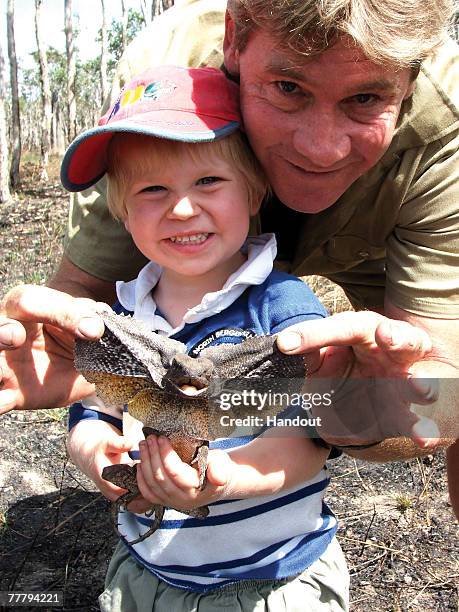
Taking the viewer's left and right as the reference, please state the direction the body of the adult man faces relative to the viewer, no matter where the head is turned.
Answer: facing the viewer

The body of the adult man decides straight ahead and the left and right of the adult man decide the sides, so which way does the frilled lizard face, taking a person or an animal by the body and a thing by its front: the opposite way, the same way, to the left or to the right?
the same way

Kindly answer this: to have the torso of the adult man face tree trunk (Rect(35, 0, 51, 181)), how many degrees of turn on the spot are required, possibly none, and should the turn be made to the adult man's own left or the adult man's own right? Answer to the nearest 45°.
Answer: approximately 180°

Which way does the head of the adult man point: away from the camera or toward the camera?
toward the camera

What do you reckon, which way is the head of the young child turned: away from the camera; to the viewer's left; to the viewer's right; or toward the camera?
toward the camera

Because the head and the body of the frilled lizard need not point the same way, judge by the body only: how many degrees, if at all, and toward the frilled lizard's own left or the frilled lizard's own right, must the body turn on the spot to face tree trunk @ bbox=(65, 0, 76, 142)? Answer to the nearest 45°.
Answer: approximately 180°

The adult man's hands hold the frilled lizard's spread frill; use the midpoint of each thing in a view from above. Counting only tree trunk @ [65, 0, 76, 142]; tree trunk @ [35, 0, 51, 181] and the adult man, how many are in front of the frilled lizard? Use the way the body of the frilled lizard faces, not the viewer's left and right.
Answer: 0

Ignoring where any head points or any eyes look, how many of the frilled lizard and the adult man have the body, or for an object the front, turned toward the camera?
2

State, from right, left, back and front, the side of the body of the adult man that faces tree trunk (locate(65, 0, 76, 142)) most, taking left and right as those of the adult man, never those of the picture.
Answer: back
